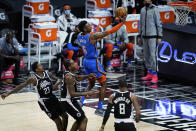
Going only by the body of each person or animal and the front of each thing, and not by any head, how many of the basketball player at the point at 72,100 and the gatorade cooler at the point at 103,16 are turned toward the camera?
1

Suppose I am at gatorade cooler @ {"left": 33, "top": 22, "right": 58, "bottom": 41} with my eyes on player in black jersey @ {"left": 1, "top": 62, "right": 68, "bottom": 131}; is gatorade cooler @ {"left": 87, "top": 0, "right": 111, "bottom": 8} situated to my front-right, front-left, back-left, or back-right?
back-left

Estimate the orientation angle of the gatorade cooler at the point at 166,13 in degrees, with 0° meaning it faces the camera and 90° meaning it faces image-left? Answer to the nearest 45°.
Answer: approximately 0°

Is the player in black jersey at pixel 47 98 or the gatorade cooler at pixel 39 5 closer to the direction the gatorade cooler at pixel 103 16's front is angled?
the player in black jersey

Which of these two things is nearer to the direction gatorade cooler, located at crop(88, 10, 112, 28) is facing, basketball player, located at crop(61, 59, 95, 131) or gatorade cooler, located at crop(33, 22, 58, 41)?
the basketball player

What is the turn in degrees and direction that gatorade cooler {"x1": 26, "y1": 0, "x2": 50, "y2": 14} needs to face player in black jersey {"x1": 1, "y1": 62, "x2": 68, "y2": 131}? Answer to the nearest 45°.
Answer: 0° — it already faces them

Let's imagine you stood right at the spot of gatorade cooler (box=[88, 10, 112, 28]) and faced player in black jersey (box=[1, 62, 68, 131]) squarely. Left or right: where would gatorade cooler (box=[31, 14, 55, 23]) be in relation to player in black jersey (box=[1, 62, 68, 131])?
right
